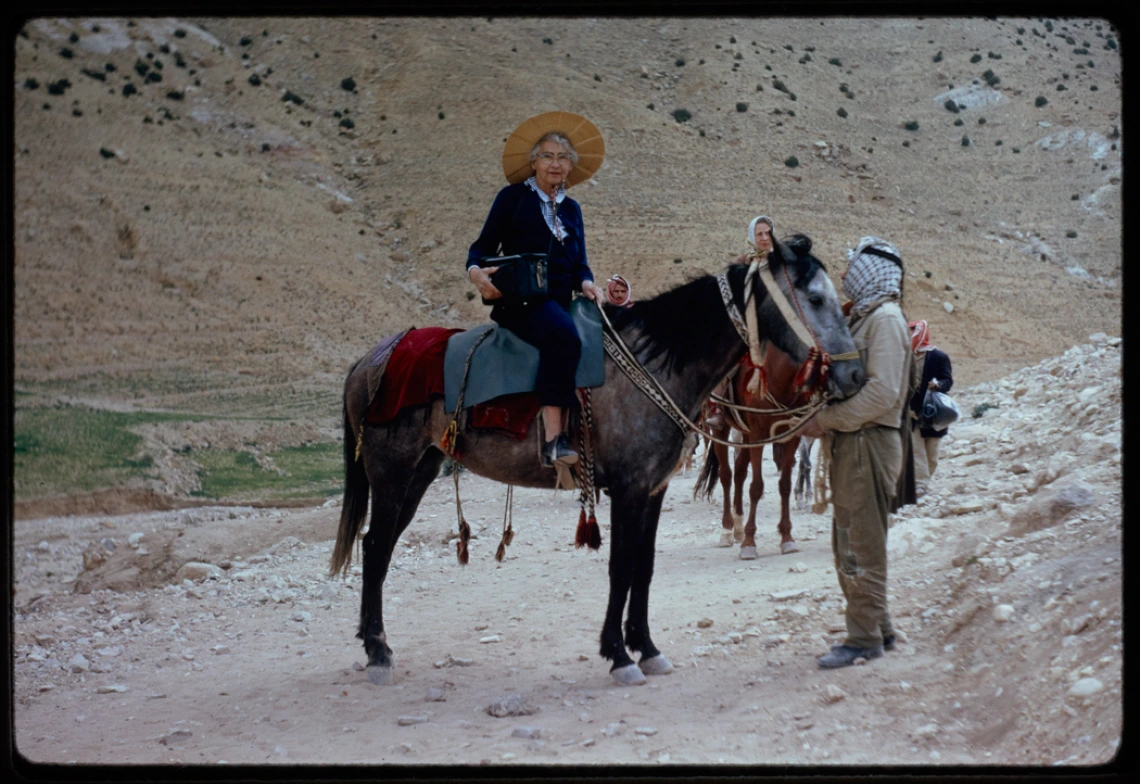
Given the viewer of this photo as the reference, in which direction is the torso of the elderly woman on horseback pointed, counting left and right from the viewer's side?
facing the viewer and to the right of the viewer

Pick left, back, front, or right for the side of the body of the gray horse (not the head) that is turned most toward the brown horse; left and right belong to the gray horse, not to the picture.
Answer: left

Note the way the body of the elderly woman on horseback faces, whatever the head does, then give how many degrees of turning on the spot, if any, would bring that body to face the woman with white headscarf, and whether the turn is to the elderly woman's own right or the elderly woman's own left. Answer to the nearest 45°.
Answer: approximately 90° to the elderly woman's own left

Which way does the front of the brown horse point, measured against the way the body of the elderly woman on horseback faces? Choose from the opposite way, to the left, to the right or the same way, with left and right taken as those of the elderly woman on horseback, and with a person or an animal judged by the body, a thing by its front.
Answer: the same way

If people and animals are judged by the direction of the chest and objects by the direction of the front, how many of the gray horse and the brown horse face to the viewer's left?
0

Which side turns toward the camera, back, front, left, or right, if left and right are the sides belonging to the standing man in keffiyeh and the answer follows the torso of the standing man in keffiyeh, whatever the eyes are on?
left

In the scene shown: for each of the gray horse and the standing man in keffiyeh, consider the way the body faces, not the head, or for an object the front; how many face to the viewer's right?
1

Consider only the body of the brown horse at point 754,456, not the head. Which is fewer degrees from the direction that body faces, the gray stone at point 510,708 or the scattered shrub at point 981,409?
the gray stone

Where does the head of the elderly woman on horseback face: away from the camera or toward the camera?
toward the camera

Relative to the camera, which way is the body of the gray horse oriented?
to the viewer's right
